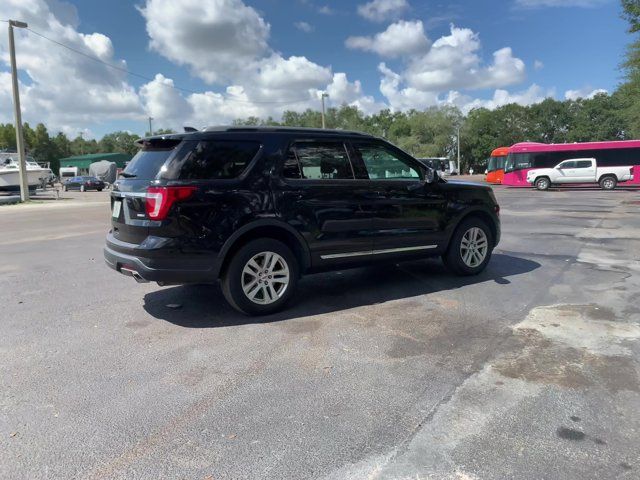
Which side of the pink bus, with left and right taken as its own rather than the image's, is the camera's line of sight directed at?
left

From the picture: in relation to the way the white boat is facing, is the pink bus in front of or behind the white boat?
in front

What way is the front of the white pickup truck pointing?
to the viewer's left

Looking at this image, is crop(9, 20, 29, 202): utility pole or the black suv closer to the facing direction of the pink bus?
the utility pole

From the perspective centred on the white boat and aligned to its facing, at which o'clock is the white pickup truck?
The white pickup truck is roughly at 1 o'clock from the white boat.

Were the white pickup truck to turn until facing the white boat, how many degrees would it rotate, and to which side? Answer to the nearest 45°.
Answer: approximately 45° to its left

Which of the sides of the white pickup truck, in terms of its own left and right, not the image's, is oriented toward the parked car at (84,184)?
front

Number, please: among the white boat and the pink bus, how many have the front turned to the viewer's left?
1

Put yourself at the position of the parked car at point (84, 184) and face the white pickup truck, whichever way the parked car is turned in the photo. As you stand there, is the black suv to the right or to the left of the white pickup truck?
right

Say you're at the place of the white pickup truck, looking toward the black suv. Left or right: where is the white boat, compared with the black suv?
right

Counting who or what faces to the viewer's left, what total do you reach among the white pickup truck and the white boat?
1

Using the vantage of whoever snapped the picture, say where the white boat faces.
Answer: facing to the right of the viewer

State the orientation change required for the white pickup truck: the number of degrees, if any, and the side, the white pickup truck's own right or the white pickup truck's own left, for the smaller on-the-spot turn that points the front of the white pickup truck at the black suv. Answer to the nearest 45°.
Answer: approximately 90° to the white pickup truck's own left
